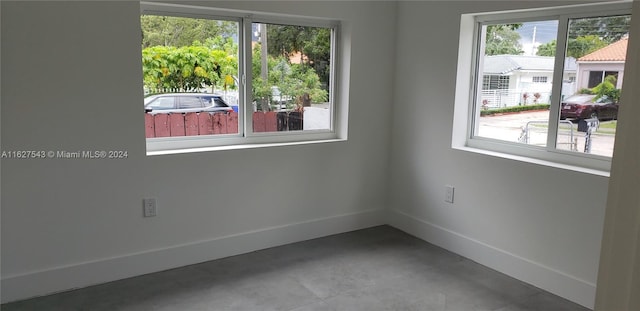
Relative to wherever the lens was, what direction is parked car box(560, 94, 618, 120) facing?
facing away from the viewer and to the right of the viewer

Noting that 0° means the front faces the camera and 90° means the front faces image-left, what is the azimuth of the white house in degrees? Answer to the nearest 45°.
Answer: approximately 0°

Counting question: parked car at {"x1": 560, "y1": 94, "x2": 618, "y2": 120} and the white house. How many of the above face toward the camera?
1

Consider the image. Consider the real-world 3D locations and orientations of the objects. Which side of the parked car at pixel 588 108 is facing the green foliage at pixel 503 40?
left

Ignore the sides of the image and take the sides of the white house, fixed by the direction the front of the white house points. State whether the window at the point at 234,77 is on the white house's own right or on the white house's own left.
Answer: on the white house's own right
